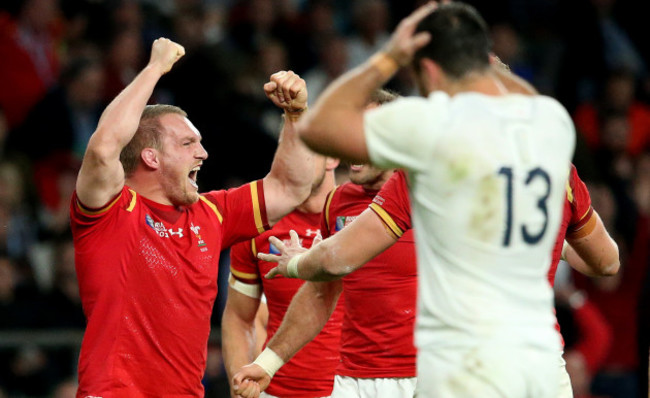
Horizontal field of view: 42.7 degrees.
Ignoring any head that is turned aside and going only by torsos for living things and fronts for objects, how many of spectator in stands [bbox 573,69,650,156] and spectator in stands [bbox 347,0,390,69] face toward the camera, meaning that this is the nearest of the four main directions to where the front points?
2

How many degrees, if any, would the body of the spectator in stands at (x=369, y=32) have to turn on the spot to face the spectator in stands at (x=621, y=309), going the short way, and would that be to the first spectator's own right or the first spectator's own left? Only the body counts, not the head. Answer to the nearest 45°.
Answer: approximately 45° to the first spectator's own left

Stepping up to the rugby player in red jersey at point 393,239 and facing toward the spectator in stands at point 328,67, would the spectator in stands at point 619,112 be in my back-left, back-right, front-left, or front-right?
front-right

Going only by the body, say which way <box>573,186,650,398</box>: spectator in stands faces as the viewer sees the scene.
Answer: toward the camera

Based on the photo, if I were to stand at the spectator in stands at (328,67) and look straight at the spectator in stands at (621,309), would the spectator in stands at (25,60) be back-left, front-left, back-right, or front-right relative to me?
back-right

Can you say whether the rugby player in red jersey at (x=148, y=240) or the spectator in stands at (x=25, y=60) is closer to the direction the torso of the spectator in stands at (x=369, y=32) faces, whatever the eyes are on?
the rugby player in red jersey

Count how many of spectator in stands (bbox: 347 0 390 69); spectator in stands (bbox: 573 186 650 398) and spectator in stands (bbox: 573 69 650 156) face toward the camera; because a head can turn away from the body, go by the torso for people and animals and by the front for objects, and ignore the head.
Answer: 3

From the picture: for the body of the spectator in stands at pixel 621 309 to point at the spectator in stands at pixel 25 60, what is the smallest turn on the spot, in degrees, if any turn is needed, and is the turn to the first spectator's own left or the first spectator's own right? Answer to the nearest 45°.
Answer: approximately 90° to the first spectator's own right

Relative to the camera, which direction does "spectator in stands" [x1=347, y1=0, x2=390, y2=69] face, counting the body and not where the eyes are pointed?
toward the camera

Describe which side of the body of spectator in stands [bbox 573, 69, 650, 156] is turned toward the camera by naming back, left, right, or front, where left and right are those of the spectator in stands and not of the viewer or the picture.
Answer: front

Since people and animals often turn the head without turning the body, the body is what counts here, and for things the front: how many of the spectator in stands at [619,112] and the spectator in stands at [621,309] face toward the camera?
2

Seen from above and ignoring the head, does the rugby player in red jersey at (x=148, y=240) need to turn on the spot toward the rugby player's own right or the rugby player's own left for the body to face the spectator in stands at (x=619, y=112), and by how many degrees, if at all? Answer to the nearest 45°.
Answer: approximately 90° to the rugby player's own left

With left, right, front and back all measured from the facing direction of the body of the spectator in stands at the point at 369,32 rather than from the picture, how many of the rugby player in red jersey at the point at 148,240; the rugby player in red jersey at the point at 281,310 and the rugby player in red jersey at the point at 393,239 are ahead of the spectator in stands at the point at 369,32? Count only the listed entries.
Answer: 3

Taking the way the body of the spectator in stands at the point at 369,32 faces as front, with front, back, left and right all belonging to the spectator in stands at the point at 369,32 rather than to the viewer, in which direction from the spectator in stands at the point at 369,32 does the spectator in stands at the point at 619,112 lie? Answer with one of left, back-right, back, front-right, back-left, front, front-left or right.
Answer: left

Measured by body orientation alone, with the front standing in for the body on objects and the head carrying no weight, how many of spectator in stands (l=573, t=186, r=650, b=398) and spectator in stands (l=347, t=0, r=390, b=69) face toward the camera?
2
